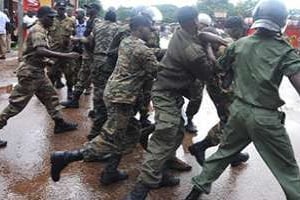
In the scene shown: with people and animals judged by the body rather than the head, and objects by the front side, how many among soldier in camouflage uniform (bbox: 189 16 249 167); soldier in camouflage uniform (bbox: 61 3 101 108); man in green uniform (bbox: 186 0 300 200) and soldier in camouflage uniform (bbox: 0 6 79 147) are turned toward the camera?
0

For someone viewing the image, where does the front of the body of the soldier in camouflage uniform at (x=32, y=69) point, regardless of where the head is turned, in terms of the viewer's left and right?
facing to the right of the viewer

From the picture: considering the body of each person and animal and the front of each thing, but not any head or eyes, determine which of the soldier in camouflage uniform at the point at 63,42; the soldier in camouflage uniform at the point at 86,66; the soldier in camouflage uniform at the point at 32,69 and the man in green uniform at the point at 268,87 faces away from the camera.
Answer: the man in green uniform

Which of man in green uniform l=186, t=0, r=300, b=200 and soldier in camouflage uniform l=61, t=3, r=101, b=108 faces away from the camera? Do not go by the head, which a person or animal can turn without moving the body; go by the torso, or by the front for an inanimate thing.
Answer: the man in green uniform

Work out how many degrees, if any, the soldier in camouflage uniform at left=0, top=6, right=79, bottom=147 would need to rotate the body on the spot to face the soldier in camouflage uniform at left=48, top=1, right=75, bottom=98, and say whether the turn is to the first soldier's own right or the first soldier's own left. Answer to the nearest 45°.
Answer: approximately 90° to the first soldier's own left

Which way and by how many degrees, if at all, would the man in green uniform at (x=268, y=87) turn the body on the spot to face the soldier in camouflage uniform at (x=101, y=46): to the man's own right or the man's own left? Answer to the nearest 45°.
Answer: approximately 45° to the man's own left

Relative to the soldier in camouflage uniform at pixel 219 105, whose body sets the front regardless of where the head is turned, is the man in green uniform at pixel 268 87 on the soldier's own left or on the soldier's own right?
on the soldier's own right

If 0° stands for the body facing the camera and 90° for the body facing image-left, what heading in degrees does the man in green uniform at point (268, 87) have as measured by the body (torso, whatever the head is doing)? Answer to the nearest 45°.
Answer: approximately 180°
